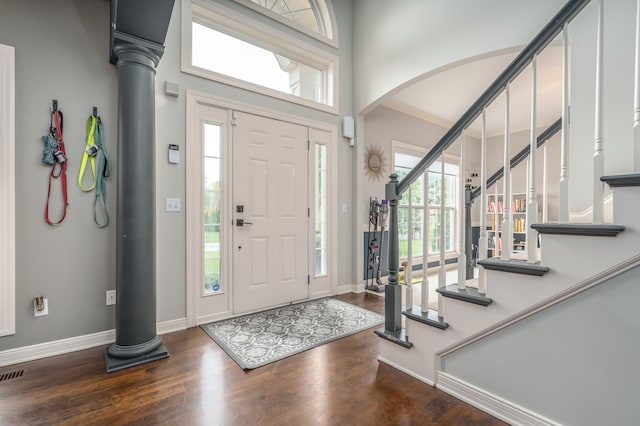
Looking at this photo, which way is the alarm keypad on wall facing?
toward the camera

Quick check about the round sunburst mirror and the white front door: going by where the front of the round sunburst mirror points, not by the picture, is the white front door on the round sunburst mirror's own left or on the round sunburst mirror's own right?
on the round sunburst mirror's own right

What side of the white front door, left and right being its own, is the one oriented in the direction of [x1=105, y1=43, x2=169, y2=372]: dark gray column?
right

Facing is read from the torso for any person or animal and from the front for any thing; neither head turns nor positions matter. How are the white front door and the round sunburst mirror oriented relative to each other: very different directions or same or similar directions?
same or similar directions

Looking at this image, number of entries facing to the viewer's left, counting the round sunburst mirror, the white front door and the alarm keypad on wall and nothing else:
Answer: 0

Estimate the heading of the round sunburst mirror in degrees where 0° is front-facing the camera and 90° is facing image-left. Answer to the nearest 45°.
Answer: approximately 315°

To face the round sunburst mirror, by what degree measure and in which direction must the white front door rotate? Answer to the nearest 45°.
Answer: approximately 90° to its left

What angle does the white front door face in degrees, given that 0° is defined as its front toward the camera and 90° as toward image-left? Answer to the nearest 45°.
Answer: approximately 315°

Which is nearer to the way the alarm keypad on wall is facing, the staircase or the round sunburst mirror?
the staircase

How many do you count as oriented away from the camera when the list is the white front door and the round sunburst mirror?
0

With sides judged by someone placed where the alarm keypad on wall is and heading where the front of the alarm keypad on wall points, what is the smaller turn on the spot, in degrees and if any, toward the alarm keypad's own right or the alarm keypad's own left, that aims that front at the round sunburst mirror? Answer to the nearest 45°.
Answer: approximately 90° to the alarm keypad's own left

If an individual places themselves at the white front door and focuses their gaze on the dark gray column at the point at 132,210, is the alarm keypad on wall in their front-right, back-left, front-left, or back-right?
front-right

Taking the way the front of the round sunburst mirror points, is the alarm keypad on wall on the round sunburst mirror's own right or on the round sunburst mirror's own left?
on the round sunburst mirror's own right

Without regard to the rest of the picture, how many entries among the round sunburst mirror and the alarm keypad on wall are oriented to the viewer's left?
0
